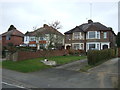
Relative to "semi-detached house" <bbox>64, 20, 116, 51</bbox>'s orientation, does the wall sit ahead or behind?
ahead

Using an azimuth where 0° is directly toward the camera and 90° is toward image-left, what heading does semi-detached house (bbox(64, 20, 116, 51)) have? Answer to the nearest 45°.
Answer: approximately 0°
